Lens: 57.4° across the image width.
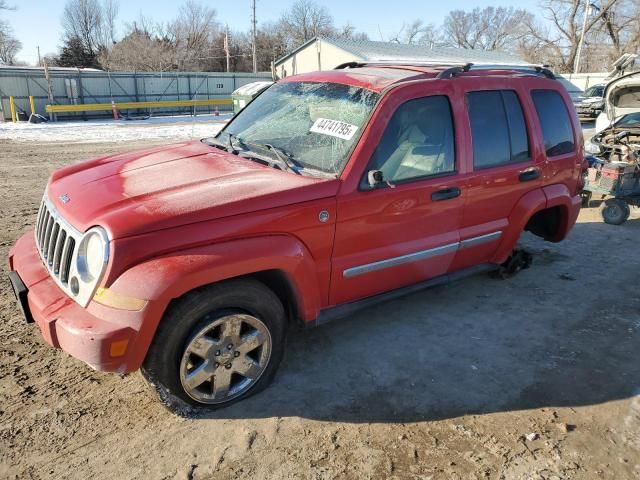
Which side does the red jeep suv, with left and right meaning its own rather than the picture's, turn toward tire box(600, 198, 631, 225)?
back

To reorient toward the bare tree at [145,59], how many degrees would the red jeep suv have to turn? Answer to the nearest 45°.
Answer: approximately 135° to its right

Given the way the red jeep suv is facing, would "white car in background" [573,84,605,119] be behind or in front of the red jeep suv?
behind

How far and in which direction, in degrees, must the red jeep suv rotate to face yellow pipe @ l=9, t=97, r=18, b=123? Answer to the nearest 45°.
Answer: approximately 90° to its right

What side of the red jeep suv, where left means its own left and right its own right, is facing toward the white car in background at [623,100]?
back

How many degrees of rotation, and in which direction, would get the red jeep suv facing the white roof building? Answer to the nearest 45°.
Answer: approximately 135° to its right

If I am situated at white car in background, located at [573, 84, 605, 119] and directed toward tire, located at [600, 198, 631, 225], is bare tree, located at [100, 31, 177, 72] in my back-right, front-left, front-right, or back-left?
back-right

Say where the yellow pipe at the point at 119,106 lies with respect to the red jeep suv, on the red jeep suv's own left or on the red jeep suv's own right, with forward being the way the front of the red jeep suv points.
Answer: on the red jeep suv's own right

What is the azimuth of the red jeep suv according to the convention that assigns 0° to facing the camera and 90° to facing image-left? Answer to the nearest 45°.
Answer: approximately 45°
